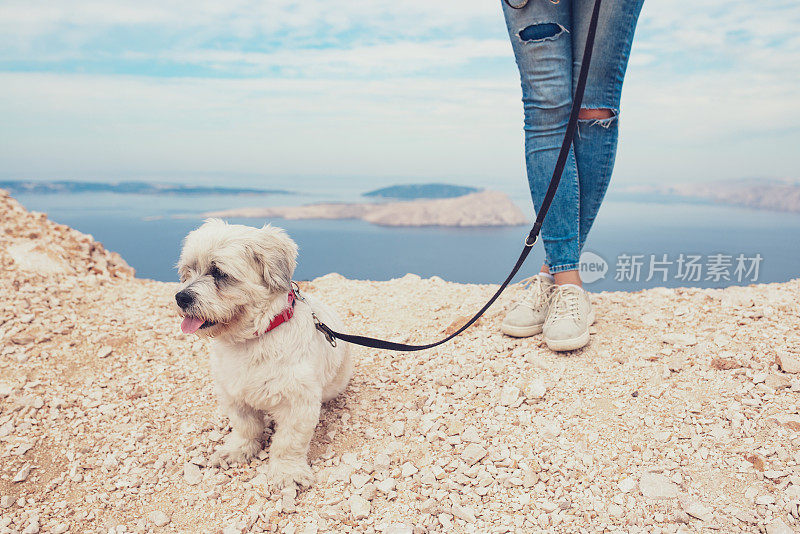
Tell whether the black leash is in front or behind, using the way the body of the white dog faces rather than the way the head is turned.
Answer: behind

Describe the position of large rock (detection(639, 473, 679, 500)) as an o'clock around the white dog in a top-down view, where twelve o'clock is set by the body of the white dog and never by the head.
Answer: The large rock is roughly at 8 o'clock from the white dog.

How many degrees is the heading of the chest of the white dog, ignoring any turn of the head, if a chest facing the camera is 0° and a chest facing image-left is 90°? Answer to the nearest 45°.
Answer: approximately 45°
